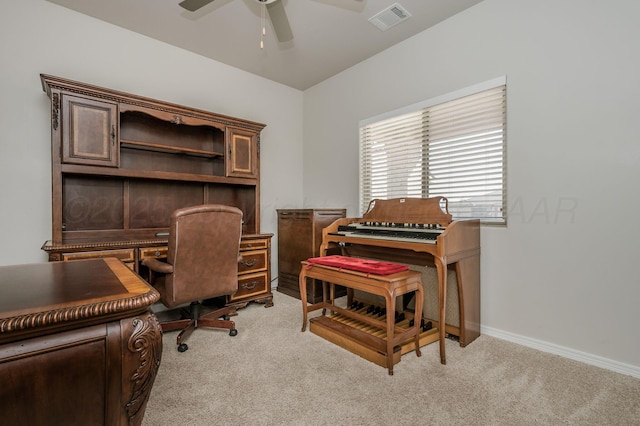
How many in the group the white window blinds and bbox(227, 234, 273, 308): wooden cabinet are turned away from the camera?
0

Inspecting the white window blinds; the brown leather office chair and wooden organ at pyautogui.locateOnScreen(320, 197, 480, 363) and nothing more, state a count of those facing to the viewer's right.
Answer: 0

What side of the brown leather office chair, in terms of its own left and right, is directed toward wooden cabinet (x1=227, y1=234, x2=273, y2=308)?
right

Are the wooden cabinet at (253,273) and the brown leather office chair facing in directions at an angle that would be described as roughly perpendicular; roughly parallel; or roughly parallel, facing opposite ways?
roughly parallel, facing opposite ways

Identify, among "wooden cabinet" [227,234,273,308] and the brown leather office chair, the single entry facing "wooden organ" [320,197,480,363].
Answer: the wooden cabinet

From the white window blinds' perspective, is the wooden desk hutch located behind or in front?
in front

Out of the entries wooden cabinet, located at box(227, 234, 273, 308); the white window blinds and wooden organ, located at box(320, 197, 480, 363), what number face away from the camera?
0

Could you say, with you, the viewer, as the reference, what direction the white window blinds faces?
facing the viewer and to the left of the viewer

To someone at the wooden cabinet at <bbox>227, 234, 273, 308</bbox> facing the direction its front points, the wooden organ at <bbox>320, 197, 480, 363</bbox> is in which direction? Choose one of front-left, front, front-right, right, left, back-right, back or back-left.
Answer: front

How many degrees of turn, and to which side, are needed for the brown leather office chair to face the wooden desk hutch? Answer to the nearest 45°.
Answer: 0° — it already faces it

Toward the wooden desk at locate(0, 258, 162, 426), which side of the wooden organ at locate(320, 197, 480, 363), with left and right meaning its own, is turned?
front

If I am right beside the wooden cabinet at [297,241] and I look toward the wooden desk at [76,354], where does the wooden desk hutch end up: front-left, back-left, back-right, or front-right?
front-right

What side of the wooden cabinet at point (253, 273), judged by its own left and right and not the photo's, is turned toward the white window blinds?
front

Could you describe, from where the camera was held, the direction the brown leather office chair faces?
facing away from the viewer and to the left of the viewer
